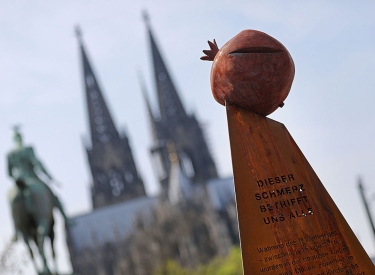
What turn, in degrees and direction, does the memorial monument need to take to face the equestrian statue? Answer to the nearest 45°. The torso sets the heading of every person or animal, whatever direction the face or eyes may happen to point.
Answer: approximately 135° to its right

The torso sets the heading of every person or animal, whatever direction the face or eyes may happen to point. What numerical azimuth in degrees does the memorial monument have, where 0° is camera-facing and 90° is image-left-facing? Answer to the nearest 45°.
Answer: approximately 0°
